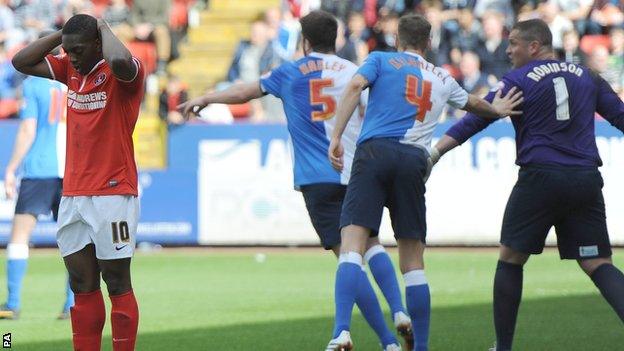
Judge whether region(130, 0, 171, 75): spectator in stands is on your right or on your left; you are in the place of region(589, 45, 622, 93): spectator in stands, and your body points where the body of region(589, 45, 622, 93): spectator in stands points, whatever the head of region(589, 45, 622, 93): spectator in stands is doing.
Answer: on your right

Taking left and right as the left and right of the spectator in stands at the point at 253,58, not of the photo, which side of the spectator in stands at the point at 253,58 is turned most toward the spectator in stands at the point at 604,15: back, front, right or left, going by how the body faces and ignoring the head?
left
